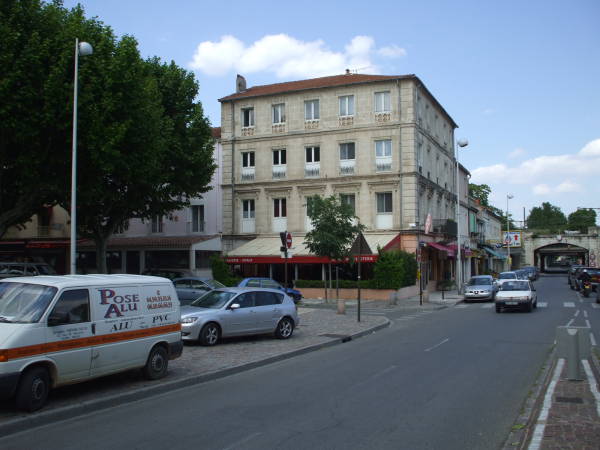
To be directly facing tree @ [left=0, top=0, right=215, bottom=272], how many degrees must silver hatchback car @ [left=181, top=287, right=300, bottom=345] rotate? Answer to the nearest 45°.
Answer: approximately 90° to its right

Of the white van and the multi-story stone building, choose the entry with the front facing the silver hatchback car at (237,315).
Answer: the multi-story stone building

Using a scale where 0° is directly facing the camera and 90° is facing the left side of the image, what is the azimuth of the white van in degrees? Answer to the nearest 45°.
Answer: approximately 45°

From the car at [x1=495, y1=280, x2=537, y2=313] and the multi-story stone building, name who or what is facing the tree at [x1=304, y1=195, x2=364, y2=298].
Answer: the multi-story stone building

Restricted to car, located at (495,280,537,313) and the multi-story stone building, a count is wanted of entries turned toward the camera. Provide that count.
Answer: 2

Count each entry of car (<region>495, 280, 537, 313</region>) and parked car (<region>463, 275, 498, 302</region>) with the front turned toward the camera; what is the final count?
2

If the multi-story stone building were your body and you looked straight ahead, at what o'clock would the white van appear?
The white van is roughly at 12 o'clock from the multi-story stone building.
